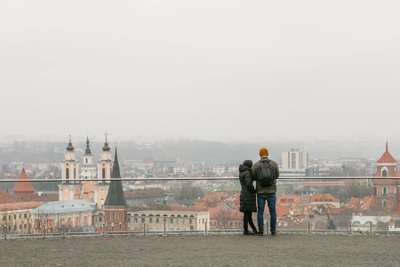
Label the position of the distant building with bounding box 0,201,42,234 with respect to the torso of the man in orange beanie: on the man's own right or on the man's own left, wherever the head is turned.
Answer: on the man's own left

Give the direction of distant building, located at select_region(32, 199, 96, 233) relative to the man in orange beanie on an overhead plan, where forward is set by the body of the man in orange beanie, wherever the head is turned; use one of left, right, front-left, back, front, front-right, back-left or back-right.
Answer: left

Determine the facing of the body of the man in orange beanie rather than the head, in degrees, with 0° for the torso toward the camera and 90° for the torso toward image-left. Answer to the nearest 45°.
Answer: approximately 180°

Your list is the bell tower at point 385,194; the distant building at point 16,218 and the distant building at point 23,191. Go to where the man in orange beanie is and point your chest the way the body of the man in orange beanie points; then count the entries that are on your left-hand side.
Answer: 2
